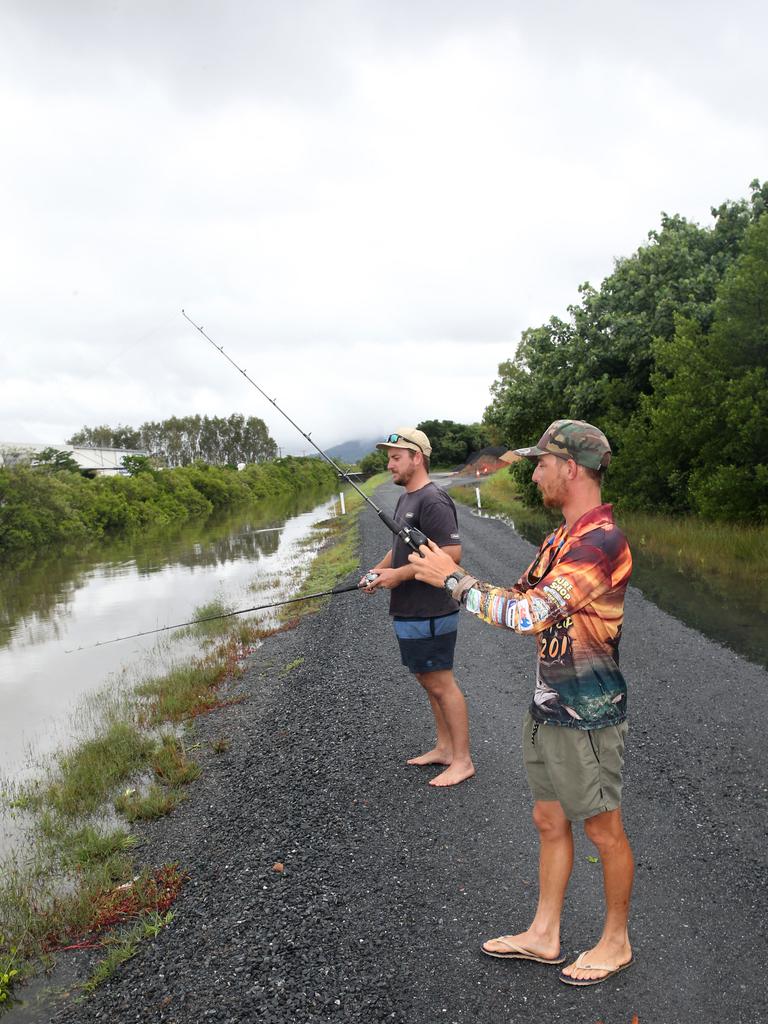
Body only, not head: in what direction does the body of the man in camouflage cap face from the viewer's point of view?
to the viewer's left

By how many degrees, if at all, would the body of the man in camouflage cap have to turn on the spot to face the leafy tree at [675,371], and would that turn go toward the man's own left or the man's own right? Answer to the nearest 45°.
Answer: approximately 90° to the man's own right

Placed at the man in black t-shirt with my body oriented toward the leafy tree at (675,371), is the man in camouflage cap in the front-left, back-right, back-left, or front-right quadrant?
back-right

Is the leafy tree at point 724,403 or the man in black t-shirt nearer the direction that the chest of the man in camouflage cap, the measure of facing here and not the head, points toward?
the man in black t-shirt

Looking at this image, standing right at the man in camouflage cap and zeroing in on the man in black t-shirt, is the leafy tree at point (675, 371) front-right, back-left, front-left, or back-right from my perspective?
front-right

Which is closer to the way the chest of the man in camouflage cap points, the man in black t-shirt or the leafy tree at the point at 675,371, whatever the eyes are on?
the man in black t-shirt

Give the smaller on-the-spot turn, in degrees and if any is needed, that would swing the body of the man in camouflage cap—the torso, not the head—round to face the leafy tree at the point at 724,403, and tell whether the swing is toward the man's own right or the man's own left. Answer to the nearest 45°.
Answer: approximately 90° to the man's own right

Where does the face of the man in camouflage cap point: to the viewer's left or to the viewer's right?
to the viewer's left

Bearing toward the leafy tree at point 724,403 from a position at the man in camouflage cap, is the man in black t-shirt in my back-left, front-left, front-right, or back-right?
front-left
